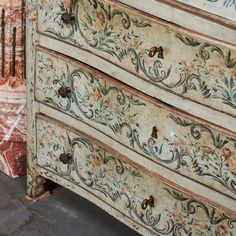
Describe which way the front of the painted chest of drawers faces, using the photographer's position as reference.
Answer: facing the viewer and to the left of the viewer
